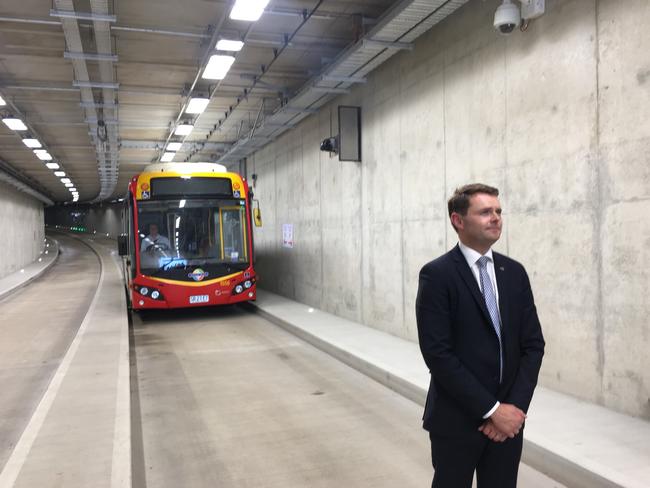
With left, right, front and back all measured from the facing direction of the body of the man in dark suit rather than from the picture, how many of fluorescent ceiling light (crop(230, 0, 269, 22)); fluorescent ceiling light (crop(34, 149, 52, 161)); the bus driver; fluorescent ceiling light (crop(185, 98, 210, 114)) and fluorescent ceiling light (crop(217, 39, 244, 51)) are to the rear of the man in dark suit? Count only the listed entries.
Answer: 5

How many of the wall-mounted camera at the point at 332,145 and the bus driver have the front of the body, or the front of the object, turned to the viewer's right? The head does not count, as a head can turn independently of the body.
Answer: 0

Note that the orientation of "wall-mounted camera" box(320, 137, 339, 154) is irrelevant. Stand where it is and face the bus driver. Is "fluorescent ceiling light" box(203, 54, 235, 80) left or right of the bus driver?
left

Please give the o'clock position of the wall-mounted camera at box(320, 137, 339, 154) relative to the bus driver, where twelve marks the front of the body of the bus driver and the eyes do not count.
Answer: The wall-mounted camera is roughly at 10 o'clock from the bus driver.

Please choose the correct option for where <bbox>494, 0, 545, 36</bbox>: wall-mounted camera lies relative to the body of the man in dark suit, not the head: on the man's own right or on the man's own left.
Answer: on the man's own left

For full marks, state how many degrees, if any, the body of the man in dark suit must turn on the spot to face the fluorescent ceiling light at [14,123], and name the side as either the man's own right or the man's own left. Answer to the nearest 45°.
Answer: approximately 180°

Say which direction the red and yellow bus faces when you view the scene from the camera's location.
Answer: facing the viewer

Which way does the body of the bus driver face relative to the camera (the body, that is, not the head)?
toward the camera

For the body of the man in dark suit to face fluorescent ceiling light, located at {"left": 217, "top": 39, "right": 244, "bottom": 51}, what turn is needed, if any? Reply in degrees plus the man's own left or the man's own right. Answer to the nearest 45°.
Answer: approximately 180°

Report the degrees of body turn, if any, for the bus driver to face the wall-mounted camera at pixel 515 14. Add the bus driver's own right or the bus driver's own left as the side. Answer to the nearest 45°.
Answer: approximately 45° to the bus driver's own left

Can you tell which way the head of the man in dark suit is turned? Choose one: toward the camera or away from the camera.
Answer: toward the camera
